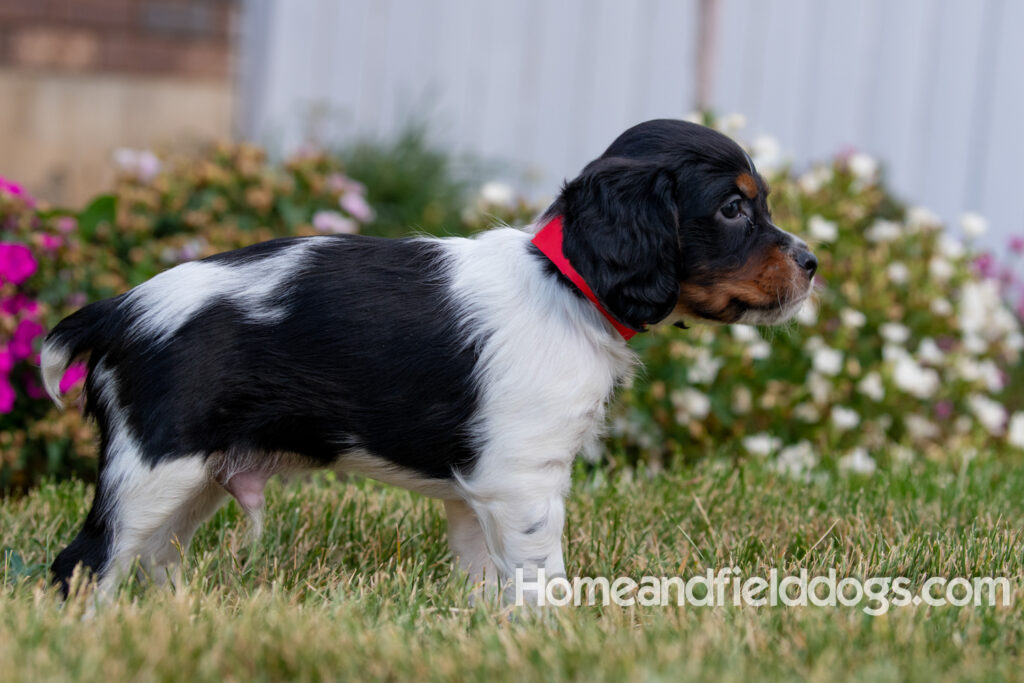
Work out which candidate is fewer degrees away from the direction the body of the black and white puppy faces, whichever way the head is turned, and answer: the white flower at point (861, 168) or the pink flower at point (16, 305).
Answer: the white flower

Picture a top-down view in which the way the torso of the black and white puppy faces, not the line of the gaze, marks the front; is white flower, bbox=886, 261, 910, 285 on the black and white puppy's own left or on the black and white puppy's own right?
on the black and white puppy's own left

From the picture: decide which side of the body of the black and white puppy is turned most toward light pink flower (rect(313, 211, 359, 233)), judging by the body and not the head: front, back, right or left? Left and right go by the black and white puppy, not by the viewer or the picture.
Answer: left

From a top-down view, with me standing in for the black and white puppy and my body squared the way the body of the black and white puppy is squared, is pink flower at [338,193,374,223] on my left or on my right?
on my left

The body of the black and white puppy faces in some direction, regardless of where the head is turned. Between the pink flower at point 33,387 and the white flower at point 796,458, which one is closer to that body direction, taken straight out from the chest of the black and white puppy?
the white flower

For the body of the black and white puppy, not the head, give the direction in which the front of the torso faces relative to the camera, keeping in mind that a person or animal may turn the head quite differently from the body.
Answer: to the viewer's right

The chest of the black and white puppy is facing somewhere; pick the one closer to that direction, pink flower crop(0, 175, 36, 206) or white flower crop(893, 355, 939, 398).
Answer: the white flower

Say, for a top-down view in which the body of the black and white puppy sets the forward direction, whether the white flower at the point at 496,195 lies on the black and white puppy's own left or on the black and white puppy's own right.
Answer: on the black and white puppy's own left

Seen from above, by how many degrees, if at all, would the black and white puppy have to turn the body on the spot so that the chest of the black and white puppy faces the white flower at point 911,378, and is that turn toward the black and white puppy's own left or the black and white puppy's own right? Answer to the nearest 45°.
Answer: approximately 45° to the black and white puppy's own left

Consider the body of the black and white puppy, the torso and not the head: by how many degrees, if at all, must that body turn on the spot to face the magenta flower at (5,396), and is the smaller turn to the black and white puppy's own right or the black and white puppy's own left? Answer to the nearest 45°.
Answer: approximately 135° to the black and white puppy's own left

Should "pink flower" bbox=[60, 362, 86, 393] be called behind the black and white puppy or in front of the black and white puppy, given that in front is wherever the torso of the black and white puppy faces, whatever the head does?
behind

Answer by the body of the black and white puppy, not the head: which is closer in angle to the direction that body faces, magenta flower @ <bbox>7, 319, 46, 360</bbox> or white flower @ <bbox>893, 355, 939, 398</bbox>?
the white flower
